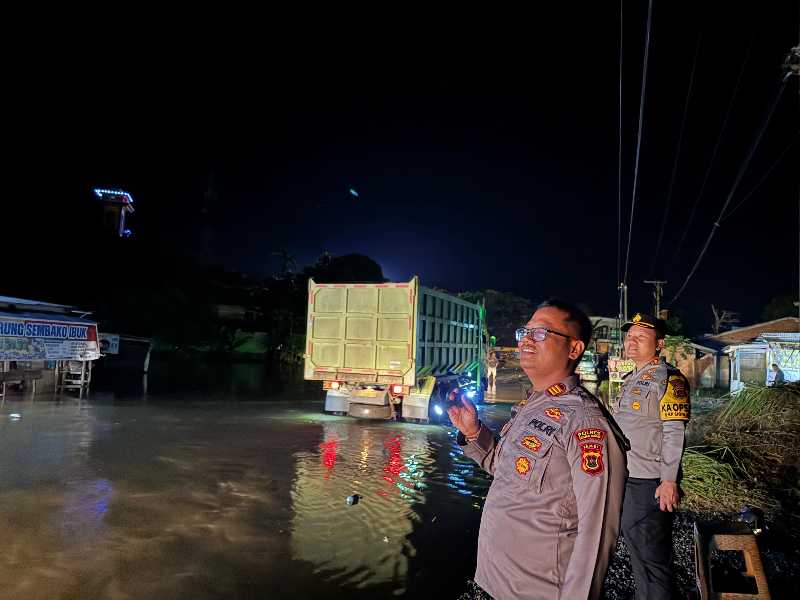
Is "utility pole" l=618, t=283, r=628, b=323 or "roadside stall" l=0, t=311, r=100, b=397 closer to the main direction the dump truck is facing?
the utility pole

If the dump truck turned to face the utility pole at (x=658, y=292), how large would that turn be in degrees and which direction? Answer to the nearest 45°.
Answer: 0° — it already faces it

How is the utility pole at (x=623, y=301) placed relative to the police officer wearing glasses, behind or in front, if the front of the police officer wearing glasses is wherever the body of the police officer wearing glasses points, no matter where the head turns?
behind

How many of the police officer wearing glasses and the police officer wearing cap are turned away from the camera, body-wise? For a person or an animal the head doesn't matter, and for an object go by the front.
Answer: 0

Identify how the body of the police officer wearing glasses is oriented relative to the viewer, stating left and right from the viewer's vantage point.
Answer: facing the viewer and to the left of the viewer

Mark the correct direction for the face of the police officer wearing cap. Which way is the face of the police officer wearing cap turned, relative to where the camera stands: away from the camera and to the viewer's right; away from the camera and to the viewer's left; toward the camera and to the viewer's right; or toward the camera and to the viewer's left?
toward the camera and to the viewer's left

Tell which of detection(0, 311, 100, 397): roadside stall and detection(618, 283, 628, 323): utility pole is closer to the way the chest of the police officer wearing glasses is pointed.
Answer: the roadside stall

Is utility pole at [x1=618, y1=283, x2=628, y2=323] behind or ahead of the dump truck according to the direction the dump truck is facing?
ahead

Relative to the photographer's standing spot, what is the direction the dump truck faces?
facing away from the viewer and to the right of the viewer

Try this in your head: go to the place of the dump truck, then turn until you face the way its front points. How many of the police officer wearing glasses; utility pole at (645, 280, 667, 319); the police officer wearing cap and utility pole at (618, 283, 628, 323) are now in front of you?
2

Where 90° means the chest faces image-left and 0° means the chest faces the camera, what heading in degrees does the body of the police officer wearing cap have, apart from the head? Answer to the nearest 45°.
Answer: approximately 45°

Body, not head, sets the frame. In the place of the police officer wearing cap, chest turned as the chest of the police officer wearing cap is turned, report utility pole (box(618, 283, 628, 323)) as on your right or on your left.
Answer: on your right

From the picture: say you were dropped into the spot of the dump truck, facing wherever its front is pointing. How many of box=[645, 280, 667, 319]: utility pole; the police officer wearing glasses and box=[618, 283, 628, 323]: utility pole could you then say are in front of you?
2

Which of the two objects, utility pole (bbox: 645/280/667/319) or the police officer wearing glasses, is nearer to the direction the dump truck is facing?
the utility pole

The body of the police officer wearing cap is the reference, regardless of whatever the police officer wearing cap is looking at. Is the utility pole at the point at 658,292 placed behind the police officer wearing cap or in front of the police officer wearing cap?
behind

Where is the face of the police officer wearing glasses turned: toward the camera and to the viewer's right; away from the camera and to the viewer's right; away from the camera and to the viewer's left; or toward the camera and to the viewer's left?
toward the camera and to the viewer's left
